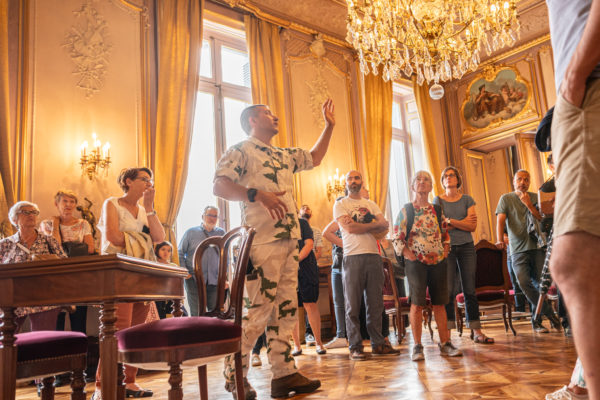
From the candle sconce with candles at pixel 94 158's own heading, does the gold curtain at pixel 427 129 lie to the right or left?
on its left

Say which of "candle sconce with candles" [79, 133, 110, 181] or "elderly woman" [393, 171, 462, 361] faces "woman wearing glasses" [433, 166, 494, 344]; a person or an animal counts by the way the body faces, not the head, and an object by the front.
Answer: the candle sconce with candles

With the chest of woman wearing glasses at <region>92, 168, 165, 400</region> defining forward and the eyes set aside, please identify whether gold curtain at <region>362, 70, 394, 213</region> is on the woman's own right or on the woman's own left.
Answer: on the woman's own left

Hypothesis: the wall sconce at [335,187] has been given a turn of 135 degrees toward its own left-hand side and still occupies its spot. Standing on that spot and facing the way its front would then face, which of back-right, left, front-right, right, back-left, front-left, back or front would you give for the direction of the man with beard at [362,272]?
back

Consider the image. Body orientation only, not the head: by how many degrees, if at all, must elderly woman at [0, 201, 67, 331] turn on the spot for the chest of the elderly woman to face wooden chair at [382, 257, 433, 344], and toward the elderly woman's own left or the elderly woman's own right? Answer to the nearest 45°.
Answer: approximately 45° to the elderly woman's own left

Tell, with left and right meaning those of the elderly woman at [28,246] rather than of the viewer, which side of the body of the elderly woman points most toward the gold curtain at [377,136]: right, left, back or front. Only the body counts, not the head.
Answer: left

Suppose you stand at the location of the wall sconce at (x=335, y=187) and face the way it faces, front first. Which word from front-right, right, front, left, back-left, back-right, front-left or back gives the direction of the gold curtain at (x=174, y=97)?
right

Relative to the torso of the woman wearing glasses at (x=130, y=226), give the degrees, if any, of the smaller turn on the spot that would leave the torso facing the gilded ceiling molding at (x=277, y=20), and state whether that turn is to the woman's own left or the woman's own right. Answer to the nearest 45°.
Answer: approximately 90° to the woman's own left

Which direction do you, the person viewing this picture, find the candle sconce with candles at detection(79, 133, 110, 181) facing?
facing the viewer and to the right of the viewer

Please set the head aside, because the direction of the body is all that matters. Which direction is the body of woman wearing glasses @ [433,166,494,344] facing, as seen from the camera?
toward the camera

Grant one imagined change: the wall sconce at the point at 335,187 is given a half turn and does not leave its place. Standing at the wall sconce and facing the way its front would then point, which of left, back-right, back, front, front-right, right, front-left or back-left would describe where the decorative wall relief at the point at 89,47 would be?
left

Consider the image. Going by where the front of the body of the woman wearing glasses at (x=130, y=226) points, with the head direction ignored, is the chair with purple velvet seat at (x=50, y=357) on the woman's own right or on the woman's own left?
on the woman's own right

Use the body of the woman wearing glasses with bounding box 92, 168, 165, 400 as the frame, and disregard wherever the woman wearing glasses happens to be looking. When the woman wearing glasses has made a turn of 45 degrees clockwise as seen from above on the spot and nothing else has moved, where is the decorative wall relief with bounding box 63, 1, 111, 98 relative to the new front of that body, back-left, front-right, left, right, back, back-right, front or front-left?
back
